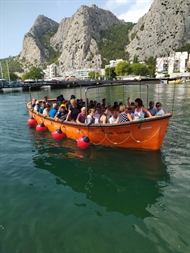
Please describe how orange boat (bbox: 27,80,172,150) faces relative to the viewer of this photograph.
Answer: facing the viewer and to the right of the viewer
